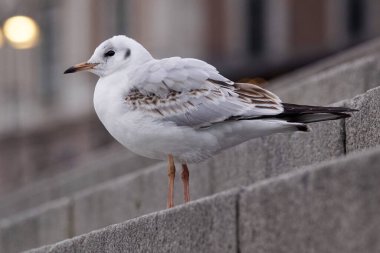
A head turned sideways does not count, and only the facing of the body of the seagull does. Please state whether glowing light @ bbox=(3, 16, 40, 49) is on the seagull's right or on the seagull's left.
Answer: on the seagull's right

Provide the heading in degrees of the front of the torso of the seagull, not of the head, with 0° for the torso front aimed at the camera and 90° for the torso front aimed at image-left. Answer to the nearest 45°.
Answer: approximately 90°
